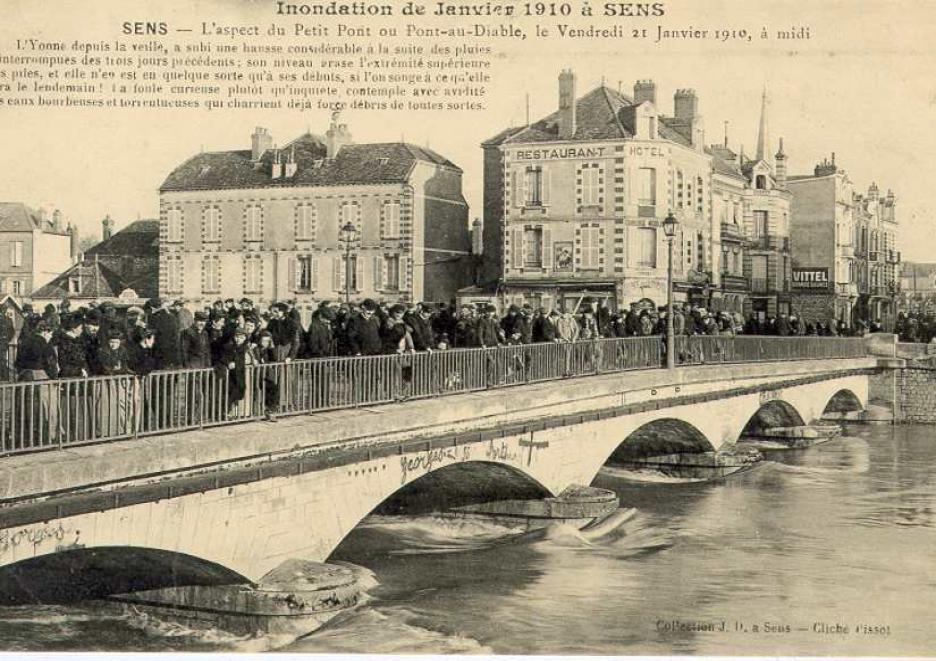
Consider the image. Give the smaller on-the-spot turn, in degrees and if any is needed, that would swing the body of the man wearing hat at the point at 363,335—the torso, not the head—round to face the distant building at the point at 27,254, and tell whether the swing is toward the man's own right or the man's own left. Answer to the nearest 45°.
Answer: approximately 135° to the man's own right

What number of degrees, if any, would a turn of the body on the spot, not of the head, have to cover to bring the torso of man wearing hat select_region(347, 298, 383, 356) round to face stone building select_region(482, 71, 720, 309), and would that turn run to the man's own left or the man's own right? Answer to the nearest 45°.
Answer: approximately 180°

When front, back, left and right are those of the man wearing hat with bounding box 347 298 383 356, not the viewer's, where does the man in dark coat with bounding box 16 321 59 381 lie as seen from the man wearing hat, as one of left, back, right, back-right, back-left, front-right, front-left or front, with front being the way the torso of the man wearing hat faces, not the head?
front-right

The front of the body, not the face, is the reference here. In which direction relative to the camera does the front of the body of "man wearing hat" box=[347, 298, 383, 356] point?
toward the camera

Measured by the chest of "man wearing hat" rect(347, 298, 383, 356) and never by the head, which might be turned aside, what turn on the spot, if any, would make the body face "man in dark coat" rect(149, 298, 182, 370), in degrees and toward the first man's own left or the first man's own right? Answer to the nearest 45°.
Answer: approximately 45° to the first man's own right

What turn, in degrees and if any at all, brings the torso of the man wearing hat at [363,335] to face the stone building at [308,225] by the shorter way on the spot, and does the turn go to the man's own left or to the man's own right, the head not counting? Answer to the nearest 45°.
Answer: approximately 180°

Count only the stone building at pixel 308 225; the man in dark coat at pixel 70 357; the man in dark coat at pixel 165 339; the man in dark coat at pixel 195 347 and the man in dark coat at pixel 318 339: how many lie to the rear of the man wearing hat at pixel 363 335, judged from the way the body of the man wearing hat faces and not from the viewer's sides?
1
